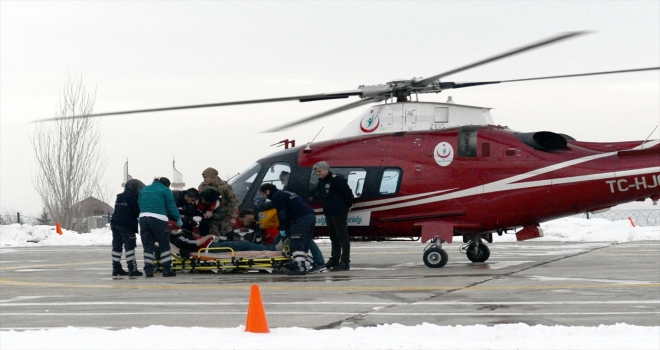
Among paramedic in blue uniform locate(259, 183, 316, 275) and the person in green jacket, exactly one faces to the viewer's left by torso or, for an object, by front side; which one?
the paramedic in blue uniform

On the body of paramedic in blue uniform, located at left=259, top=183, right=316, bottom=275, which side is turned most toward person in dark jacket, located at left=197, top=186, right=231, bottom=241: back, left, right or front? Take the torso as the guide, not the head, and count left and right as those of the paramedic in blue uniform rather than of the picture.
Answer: front

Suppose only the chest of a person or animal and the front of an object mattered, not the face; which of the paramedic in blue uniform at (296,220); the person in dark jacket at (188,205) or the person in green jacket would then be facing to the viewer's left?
the paramedic in blue uniform

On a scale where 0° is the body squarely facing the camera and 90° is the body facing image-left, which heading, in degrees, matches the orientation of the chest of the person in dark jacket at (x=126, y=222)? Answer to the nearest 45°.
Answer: approximately 225°

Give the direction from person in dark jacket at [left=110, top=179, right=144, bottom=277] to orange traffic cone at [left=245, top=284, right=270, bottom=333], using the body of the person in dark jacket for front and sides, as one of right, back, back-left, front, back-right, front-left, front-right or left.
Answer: back-right

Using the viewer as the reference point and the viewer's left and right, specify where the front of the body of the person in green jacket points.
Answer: facing away from the viewer and to the right of the viewer

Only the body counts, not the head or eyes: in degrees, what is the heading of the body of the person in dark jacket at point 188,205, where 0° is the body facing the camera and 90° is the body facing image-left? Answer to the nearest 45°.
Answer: approximately 315°

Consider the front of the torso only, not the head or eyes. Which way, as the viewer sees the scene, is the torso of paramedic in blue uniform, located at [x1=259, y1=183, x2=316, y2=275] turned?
to the viewer's left
